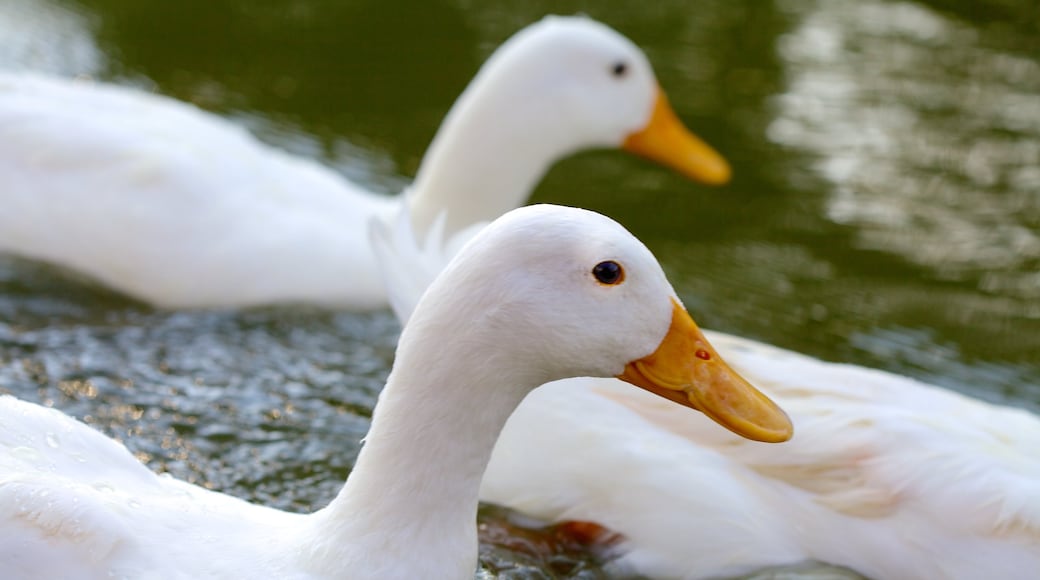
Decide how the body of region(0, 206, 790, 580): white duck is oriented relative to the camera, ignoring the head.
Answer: to the viewer's right

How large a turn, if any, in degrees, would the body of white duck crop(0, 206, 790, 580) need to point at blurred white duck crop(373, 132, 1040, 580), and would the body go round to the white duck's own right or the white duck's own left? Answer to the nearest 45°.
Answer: approximately 45° to the white duck's own left
